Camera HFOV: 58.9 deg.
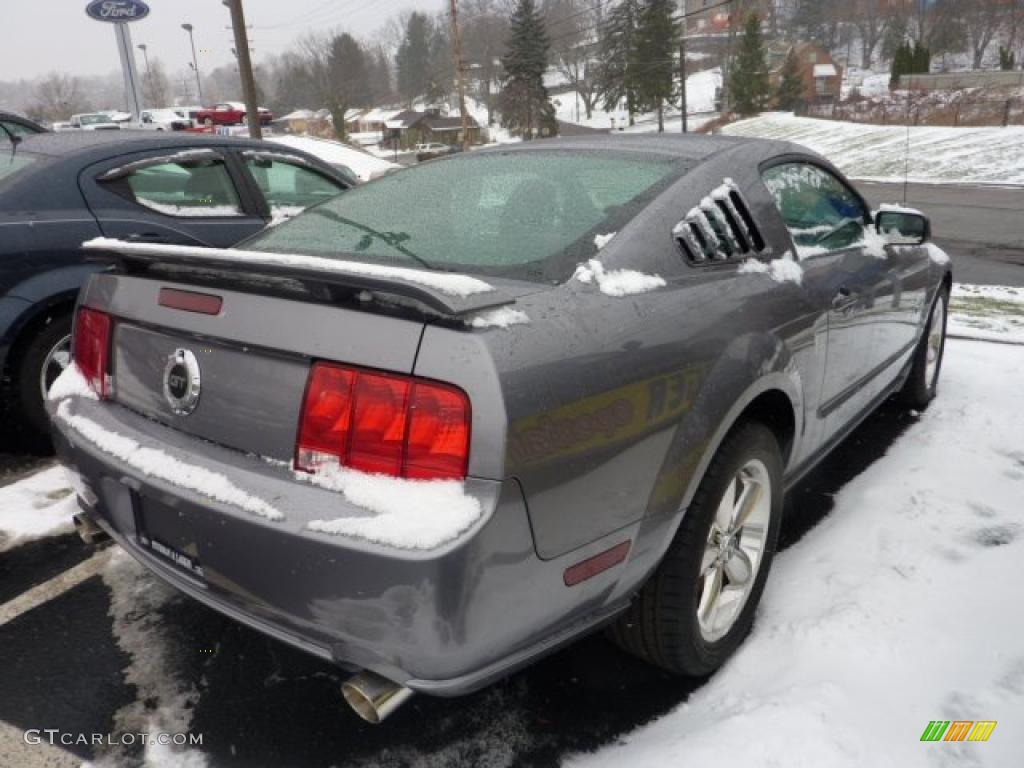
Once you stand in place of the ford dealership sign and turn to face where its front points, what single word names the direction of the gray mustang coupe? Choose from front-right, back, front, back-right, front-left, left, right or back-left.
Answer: front

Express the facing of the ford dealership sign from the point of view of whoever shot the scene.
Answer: facing the viewer

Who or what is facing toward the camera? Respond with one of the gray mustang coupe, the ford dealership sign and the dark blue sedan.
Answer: the ford dealership sign

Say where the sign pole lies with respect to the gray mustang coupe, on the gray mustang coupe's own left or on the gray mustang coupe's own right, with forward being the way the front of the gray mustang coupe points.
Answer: on the gray mustang coupe's own left

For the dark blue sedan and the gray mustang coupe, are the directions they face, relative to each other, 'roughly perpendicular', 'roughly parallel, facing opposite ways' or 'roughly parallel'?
roughly parallel

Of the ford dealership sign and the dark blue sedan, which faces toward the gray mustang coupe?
the ford dealership sign

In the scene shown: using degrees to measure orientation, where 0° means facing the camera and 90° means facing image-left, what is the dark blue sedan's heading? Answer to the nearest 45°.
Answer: approximately 225°

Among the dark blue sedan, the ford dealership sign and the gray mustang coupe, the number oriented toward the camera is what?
1

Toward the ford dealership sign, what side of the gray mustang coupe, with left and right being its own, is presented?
left

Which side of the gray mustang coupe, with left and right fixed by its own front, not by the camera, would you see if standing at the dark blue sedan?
left

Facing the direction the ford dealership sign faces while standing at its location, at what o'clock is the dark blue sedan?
The dark blue sedan is roughly at 12 o'clock from the ford dealership sign.

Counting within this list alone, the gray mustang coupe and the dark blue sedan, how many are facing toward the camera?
0

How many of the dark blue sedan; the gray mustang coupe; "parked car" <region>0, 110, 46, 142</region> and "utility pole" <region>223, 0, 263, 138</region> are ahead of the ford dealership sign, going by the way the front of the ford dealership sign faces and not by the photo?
4

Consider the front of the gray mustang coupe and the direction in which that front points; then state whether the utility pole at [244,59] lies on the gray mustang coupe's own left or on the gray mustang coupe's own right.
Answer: on the gray mustang coupe's own left

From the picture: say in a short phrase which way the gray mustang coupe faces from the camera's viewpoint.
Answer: facing away from the viewer and to the right of the viewer

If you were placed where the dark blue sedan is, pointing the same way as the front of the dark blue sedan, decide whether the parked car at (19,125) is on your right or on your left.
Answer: on your left

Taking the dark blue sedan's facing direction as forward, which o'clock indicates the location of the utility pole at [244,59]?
The utility pole is roughly at 11 o'clock from the dark blue sedan.

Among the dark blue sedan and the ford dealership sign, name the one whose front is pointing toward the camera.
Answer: the ford dealership sign
